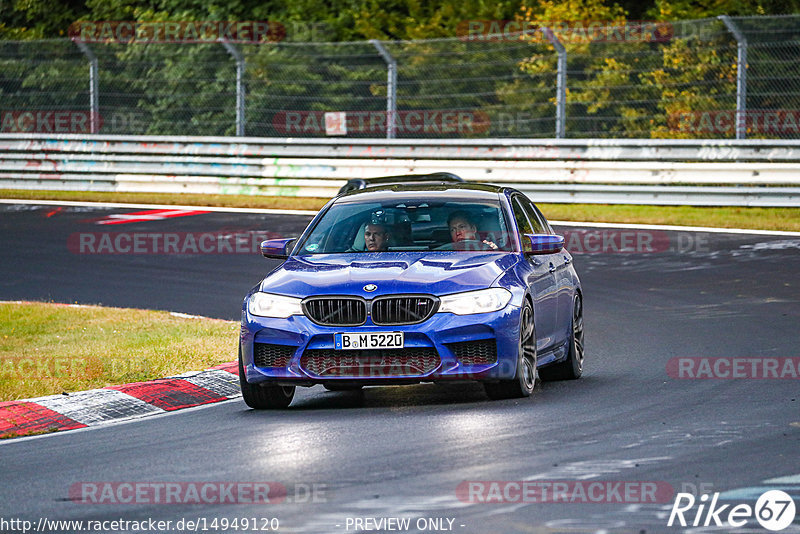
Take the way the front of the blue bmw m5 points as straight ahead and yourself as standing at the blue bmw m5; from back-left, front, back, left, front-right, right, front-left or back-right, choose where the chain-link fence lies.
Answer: back

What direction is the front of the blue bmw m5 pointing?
toward the camera

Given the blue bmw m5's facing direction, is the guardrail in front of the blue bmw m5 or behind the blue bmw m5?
behind
